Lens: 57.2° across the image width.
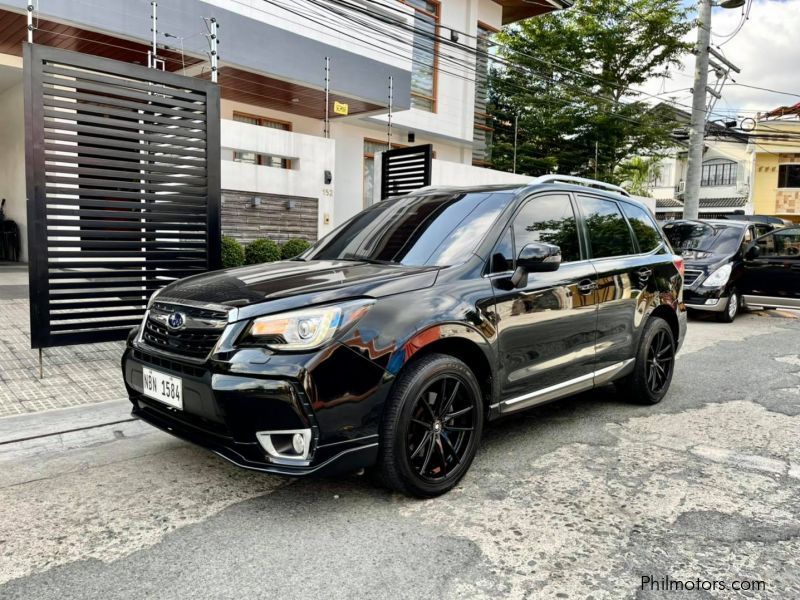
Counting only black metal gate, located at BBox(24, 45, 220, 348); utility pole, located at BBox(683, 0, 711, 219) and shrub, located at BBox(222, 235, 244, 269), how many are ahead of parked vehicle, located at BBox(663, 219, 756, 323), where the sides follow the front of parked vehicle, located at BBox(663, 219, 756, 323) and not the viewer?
2

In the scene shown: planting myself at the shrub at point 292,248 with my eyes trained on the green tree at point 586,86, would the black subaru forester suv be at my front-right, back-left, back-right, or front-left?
back-right

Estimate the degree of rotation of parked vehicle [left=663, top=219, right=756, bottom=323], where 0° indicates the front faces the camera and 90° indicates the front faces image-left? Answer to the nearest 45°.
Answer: approximately 45°

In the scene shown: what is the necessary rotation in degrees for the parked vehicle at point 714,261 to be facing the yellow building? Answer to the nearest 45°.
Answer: approximately 135° to its right

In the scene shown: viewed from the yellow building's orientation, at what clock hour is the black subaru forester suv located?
The black subaru forester suv is roughly at 12 o'clock from the yellow building.

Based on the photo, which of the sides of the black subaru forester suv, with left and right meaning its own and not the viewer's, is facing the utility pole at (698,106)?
back

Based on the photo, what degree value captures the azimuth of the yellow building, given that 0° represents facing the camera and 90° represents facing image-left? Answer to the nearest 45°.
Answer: approximately 0°

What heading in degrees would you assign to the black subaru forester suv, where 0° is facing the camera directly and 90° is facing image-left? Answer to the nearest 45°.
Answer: approximately 45°
